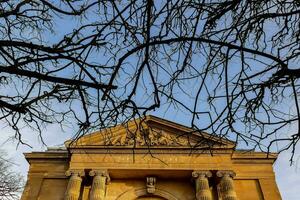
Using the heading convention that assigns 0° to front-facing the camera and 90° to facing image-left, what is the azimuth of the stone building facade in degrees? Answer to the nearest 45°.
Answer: approximately 0°
